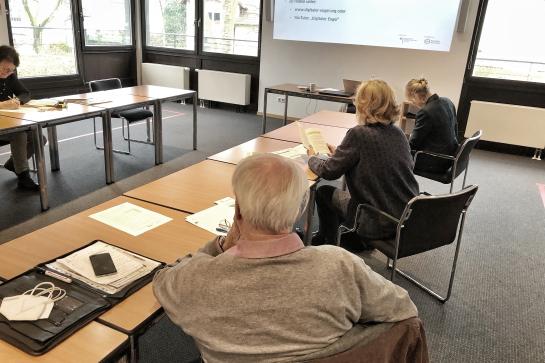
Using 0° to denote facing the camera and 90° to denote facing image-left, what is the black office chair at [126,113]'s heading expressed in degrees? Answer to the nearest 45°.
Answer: approximately 315°

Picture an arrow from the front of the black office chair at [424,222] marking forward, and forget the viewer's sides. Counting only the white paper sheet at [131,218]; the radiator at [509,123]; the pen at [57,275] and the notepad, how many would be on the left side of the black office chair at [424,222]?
3

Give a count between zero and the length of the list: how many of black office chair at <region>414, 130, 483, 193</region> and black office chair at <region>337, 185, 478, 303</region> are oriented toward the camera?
0

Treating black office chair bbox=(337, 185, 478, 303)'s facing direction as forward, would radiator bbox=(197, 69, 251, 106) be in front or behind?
in front

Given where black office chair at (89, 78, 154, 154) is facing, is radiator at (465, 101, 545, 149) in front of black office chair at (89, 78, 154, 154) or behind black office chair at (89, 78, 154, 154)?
in front

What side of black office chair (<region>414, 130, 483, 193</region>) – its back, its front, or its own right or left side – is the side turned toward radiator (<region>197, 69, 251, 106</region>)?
front

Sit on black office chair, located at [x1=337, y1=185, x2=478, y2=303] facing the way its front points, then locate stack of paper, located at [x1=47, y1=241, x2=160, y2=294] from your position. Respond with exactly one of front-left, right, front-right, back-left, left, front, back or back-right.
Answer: left

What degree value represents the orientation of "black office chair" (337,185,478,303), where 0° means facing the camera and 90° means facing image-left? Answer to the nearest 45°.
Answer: approximately 135°

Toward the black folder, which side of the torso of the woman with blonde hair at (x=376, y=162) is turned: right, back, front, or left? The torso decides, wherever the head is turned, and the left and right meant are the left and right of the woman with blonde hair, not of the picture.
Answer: left

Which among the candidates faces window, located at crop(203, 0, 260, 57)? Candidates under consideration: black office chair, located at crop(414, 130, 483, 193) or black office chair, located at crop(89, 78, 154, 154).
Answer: black office chair, located at crop(414, 130, 483, 193)

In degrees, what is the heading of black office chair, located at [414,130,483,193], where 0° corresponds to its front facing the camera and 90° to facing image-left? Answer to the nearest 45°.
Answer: approximately 135°

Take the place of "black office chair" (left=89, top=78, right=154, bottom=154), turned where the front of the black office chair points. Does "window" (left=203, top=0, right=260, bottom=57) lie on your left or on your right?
on your left

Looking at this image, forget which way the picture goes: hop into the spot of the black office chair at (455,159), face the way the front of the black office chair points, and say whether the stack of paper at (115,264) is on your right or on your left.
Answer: on your left

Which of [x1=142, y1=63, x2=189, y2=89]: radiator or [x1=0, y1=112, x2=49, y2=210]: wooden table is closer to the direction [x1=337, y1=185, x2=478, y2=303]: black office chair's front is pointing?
the radiator
